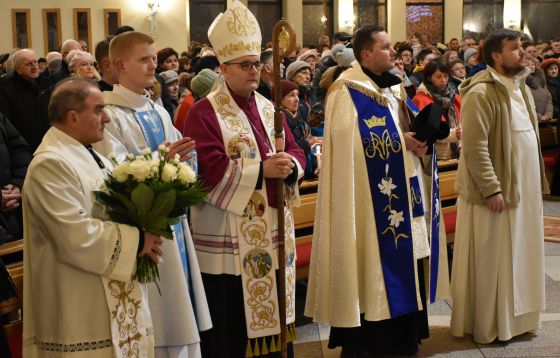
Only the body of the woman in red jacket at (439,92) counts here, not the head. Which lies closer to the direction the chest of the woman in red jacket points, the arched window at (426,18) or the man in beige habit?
the man in beige habit

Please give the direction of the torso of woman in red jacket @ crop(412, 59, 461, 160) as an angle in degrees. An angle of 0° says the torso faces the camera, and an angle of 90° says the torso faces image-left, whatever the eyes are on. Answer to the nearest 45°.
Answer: approximately 315°

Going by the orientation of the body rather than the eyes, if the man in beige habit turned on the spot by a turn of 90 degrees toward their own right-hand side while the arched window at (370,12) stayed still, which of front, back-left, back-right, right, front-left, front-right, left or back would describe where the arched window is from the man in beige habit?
back-right

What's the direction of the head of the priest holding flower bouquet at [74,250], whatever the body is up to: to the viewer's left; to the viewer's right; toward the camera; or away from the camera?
to the viewer's right

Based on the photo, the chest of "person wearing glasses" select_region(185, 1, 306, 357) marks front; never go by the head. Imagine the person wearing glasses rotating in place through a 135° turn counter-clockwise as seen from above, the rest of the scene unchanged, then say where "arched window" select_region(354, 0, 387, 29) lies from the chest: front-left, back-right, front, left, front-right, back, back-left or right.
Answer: front

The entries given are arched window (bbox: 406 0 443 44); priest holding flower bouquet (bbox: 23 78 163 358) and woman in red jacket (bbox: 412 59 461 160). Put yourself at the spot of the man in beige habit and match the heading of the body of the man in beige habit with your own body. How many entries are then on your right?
1

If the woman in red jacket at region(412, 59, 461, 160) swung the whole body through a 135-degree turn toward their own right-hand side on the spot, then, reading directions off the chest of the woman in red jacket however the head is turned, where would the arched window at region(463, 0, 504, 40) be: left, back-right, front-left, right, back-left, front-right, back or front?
right

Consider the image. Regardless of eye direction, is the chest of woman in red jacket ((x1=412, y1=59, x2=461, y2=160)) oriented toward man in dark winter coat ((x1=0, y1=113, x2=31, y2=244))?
no

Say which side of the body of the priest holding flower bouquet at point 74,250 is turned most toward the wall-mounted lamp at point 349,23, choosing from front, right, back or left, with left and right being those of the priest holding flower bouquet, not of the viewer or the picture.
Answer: left

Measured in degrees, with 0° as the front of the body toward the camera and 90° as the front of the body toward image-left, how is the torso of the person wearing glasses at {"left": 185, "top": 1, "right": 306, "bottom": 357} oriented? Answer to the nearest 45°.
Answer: approximately 315°

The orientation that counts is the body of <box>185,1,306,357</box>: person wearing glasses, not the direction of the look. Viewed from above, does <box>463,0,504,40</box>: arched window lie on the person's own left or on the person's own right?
on the person's own left

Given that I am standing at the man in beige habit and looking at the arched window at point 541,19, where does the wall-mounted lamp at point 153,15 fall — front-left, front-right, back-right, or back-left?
front-left

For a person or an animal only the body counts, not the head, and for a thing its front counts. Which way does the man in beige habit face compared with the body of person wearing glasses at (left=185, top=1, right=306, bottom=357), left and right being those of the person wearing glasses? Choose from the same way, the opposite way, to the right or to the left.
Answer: the same way

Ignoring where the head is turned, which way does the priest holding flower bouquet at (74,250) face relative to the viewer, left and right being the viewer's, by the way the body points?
facing to the right of the viewer

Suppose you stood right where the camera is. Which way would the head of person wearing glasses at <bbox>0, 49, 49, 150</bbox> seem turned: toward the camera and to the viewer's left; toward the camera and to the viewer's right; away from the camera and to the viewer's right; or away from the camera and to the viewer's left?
toward the camera and to the viewer's right
